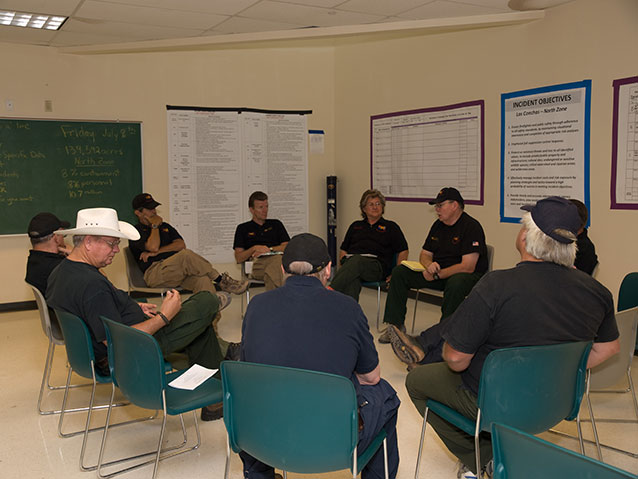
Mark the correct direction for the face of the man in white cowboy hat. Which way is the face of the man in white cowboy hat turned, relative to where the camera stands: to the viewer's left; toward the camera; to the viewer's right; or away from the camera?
to the viewer's right

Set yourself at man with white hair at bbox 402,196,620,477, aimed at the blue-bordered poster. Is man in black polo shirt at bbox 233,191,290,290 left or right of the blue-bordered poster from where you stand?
left

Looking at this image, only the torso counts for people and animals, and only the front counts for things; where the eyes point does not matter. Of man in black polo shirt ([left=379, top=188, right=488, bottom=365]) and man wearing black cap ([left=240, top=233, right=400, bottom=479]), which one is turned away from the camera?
the man wearing black cap

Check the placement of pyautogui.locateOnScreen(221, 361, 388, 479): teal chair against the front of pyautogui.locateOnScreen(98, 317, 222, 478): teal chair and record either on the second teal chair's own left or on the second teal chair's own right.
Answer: on the second teal chair's own right

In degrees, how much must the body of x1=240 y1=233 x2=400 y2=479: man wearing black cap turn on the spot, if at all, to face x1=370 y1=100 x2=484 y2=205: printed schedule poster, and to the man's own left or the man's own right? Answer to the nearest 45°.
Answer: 0° — they already face it

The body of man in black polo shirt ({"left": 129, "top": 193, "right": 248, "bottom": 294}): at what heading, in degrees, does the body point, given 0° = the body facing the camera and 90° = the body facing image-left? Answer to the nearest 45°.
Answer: approximately 315°

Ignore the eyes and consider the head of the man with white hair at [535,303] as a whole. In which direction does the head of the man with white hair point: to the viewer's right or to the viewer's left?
to the viewer's left

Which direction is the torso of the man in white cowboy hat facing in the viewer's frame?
to the viewer's right
